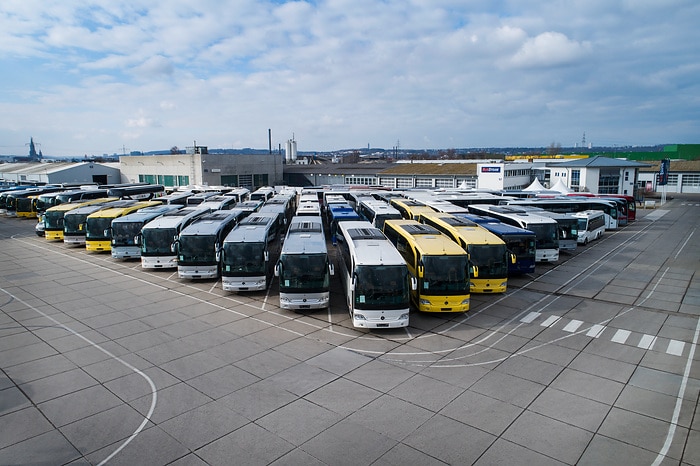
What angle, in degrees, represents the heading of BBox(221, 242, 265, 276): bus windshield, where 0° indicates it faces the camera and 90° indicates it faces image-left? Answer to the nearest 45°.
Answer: approximately 0°

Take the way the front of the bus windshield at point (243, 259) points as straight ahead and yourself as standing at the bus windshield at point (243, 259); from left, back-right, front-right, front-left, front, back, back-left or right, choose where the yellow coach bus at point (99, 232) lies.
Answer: back-right

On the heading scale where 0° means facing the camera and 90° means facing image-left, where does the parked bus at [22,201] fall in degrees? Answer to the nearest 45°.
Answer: approximately 45°

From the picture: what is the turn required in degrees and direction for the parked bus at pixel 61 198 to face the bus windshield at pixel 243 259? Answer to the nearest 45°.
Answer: approximately 45° to its left

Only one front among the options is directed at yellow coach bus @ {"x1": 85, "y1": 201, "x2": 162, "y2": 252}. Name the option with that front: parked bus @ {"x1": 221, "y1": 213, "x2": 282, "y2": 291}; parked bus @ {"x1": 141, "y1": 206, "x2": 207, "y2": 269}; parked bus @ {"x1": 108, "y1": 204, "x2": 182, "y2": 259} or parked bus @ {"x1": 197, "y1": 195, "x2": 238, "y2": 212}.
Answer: parked bus @ {"x1": 197, "y1": 195, "x2": 238, "y2": 212}

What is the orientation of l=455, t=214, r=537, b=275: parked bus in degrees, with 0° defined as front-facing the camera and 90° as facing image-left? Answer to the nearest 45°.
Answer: approximately 315°

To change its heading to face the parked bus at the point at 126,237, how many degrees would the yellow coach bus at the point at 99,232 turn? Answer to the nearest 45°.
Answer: approximately 90° to its left

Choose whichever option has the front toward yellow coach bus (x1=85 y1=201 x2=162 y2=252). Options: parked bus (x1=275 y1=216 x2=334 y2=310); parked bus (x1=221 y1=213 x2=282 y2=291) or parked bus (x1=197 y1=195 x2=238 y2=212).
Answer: parked bus (x1=197 y1=195 x2=238 y2=212)

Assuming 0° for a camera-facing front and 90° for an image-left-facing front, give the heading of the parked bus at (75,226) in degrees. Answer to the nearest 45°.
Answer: approximately 45°
